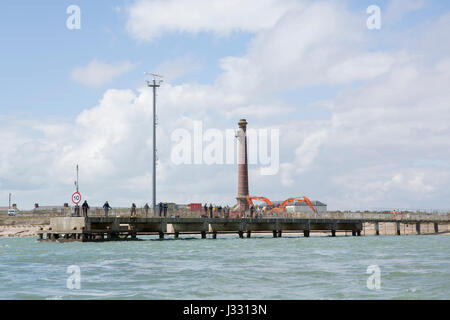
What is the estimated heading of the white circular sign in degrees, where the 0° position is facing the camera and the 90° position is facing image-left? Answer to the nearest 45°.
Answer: approximately 0°
